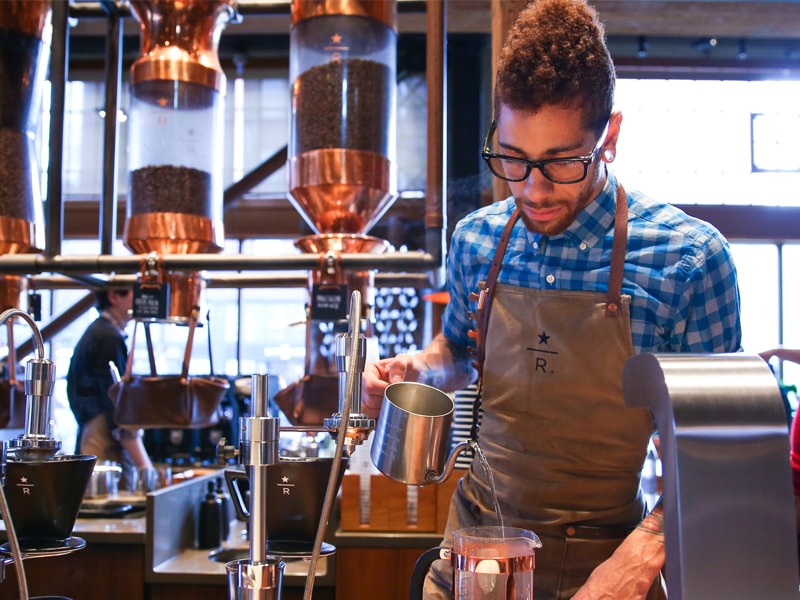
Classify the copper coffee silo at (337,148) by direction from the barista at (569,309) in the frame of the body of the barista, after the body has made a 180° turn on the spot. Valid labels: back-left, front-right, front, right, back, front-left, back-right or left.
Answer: left

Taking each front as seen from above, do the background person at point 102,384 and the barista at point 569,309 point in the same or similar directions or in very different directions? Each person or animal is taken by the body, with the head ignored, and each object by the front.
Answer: very different directions

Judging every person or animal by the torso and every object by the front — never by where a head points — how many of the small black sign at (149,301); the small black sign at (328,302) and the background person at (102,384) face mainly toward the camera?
2

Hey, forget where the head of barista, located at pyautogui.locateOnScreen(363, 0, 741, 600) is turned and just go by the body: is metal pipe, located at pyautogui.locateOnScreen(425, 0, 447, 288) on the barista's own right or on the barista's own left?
on the barista's own right

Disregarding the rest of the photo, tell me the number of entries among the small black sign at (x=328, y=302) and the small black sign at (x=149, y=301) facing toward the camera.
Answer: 2

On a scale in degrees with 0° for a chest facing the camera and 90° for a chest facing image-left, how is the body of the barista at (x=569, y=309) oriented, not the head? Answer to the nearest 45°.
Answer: approximately 45°

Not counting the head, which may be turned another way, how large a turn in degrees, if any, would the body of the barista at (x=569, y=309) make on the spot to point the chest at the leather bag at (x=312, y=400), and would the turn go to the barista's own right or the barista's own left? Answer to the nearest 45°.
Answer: approximately 90° to the barista's own right

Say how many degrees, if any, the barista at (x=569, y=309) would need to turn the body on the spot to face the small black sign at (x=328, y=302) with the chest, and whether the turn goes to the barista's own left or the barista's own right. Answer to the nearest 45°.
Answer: approximately 90° to the barista's own right

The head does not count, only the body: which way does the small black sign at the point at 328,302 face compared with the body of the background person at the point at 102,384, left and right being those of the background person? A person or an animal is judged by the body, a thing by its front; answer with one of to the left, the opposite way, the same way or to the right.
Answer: to the right

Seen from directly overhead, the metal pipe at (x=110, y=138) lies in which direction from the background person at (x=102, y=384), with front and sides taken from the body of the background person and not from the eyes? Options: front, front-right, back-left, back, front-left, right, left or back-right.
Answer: right

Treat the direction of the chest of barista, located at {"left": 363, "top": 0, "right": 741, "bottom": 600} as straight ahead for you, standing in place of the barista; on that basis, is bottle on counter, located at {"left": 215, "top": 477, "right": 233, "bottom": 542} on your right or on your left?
on your right

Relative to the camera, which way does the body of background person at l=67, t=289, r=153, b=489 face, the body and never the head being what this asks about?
to the viewer's right

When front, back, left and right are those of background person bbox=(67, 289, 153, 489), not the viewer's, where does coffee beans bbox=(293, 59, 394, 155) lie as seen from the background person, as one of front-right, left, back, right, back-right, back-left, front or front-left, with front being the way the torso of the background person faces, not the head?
right
